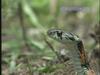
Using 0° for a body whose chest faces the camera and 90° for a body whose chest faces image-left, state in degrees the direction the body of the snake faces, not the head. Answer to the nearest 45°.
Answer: approximately 90°
